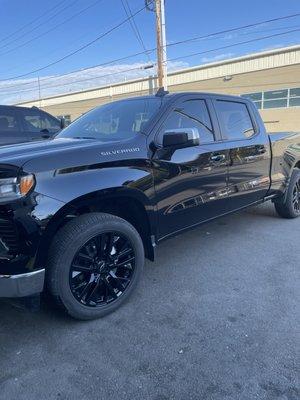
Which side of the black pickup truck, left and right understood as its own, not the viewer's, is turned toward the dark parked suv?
right

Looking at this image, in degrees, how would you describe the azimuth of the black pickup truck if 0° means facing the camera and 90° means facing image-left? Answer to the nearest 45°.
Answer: approximately 45°

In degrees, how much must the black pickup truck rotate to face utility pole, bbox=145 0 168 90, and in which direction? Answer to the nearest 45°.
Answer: approximately 135° to its right

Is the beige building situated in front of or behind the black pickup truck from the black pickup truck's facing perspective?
behind
